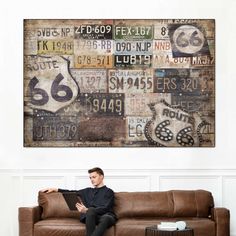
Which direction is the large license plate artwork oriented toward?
toward the camera

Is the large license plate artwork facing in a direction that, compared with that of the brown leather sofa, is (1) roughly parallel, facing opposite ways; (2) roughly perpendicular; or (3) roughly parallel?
roughly parallel

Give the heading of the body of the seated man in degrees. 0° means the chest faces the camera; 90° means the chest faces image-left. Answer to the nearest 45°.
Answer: approximately 45°

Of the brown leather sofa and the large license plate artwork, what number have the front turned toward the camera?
2

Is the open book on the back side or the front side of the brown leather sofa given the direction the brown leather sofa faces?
on the front side

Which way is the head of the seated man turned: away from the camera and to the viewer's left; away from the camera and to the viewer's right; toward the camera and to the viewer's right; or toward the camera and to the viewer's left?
toward the camera and to the viewer's left

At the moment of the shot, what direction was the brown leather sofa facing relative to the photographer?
facing the viewer
